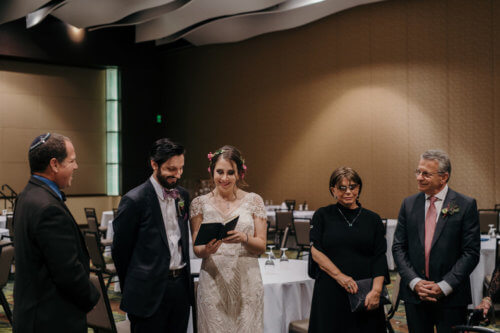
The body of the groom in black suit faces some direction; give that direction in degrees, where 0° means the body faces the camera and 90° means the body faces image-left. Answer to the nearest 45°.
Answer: approximately 315°

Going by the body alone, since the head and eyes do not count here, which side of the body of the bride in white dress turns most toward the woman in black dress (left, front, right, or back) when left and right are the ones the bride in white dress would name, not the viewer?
left

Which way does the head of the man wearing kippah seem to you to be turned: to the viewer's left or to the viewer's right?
to the viewer's right

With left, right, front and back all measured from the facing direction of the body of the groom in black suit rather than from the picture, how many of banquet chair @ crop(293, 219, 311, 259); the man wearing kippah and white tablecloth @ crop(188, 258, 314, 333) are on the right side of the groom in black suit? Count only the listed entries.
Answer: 1

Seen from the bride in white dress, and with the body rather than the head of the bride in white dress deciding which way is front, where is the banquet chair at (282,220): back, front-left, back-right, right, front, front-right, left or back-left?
back

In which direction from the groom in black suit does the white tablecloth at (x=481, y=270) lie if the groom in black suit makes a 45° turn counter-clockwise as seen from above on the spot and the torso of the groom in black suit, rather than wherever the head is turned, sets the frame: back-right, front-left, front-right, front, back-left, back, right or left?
front-left

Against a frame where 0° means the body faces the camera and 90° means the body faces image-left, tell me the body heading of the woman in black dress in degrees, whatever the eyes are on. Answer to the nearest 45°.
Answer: approximately 0°

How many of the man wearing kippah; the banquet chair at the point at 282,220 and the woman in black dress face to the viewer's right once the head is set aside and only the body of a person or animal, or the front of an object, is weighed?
1

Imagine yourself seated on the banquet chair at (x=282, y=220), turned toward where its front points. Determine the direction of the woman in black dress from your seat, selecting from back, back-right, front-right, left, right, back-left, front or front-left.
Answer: back

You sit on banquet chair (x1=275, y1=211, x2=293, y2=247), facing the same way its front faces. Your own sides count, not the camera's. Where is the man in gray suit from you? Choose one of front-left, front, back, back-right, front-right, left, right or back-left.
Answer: back

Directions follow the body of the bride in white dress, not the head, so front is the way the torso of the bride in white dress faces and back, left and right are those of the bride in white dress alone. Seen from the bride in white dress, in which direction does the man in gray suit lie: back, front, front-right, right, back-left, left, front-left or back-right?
left

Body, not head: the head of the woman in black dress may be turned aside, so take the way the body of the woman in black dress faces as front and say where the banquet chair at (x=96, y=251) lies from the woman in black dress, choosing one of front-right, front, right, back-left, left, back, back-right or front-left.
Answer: back-right

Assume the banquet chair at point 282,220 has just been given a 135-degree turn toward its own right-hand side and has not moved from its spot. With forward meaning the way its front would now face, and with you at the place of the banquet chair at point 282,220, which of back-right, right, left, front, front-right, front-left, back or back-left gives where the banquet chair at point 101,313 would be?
front-right

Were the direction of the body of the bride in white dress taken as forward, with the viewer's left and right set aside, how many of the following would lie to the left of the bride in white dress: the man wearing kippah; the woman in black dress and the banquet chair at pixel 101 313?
1

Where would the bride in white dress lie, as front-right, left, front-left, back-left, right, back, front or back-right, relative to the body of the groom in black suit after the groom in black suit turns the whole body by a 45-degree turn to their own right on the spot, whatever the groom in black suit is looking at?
back-left
